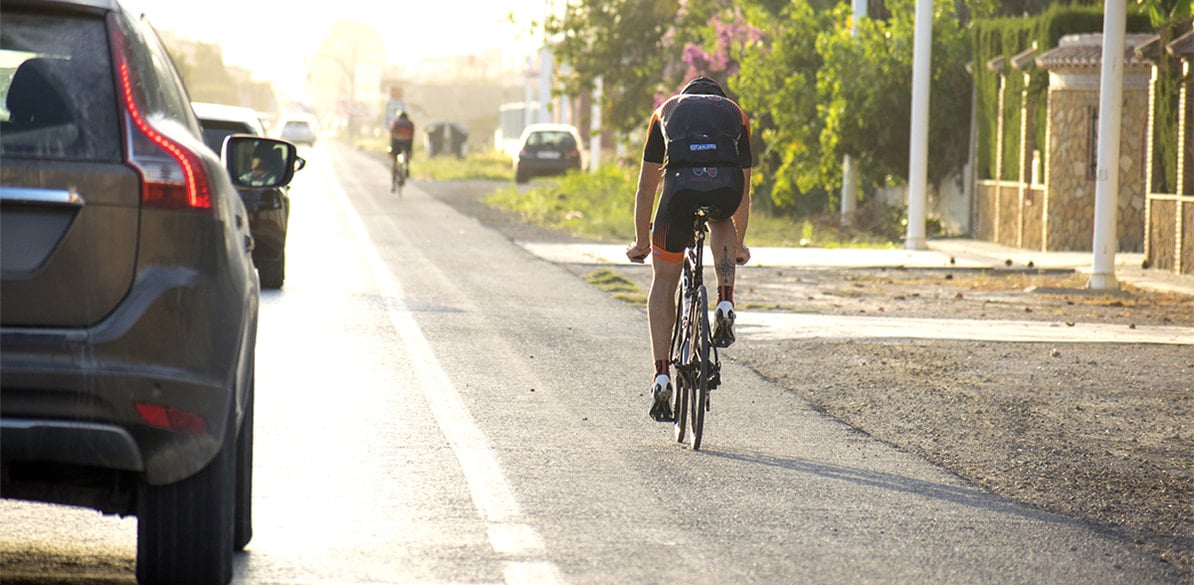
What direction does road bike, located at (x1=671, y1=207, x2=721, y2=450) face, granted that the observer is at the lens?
facing away from the viewer

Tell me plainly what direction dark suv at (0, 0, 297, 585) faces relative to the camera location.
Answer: facing away from the viewer

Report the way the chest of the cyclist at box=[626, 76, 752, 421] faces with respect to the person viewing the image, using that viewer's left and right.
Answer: facing away from the viewer

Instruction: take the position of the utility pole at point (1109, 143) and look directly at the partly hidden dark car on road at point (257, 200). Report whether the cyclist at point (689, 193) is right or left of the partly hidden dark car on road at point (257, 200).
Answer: left

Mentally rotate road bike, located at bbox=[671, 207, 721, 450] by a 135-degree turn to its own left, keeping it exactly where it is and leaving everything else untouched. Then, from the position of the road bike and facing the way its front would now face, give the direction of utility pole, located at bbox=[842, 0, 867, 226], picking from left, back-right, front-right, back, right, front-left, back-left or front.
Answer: back-right

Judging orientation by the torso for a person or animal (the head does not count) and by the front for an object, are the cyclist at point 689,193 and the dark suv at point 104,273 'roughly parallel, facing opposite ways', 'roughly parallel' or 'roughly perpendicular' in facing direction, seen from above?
roughly parallel

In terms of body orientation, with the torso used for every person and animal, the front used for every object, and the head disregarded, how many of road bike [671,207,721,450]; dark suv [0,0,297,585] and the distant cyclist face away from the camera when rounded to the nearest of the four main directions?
3

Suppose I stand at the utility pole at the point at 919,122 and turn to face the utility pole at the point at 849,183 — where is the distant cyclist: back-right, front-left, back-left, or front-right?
front-left

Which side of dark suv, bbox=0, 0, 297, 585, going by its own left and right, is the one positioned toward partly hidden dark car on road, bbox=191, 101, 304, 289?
front

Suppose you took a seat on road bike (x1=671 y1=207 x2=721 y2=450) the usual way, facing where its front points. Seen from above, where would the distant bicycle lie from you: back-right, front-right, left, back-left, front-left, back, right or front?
front

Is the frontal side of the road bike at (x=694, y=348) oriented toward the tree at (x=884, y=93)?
yes

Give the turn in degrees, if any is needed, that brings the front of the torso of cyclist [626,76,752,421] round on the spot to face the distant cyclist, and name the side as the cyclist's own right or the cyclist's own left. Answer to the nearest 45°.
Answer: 0° — they already face them

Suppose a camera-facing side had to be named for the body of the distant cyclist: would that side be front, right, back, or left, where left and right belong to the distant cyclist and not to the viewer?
back

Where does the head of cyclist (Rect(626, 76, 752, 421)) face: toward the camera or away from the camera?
away from the camera
